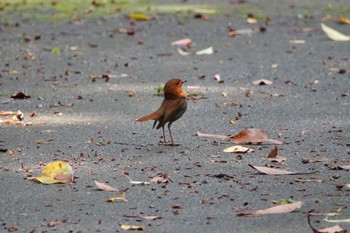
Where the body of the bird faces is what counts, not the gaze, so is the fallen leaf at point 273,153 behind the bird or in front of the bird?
in front

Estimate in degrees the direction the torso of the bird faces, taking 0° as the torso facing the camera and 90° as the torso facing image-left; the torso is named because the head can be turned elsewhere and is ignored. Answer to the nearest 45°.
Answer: approximately 270°

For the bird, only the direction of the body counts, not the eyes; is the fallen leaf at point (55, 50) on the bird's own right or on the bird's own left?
on the bird's own left

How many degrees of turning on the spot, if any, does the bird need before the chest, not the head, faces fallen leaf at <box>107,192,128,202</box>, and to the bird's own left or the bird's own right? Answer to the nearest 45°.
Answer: approximately 90° to the bird's own right

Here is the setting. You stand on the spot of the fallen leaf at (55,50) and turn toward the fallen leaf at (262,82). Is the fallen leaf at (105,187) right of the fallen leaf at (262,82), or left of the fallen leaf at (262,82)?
right

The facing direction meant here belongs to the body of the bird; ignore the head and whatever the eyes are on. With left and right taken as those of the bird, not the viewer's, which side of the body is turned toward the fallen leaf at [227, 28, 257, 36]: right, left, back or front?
left

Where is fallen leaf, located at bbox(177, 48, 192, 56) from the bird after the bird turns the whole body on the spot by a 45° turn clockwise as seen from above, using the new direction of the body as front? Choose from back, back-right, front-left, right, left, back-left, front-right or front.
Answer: back-left

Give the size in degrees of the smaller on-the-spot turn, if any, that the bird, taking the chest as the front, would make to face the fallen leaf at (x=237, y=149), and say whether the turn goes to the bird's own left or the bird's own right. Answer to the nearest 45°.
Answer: approximately 45° to the bird's own right
